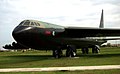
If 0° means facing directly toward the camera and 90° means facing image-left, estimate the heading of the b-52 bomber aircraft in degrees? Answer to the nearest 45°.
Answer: approximately 45°
